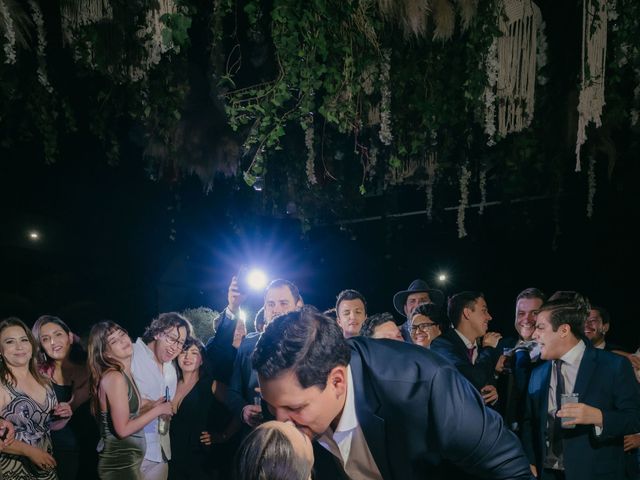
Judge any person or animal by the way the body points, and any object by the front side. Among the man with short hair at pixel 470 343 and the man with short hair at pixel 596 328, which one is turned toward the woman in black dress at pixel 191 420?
the man with short hair at pixel 596 328

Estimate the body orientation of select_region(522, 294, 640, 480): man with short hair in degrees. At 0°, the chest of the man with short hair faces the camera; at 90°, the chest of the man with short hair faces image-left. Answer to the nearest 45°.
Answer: approximately 45°

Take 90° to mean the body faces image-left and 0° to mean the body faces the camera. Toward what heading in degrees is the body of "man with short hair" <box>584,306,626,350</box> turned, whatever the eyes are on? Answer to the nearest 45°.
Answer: approximately 45°

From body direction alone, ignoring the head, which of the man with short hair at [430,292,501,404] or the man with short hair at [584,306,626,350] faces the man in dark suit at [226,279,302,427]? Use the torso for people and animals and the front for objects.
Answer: the man with short hair at [584,306,626,350]

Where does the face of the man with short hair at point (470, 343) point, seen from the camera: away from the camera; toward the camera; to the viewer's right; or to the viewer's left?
to the viewer's right

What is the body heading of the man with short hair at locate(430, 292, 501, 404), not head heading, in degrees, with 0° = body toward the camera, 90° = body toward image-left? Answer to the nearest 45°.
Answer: approximately 315°

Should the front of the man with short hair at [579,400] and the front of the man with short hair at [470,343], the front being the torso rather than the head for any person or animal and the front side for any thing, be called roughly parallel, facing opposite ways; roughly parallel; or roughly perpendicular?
roughly perpendicular
